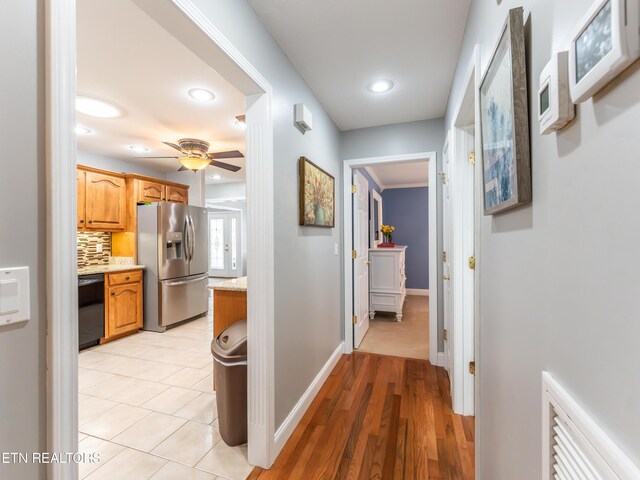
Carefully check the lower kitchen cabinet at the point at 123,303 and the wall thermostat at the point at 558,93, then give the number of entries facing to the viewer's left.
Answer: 1

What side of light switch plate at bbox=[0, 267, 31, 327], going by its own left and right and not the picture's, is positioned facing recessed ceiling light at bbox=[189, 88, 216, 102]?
left

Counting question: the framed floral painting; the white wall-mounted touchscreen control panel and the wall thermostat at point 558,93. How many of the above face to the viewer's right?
1

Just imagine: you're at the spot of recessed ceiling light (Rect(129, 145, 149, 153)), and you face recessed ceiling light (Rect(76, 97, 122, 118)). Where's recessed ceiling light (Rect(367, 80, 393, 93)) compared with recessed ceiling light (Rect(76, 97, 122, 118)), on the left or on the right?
left

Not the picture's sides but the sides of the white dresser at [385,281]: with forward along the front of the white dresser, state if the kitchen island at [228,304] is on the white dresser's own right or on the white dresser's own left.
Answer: on the white dresser's own right

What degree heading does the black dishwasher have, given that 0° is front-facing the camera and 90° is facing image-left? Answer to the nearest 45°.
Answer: approximately 315°

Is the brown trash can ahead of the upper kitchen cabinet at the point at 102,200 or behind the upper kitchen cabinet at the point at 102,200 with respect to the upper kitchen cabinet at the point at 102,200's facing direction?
ahead

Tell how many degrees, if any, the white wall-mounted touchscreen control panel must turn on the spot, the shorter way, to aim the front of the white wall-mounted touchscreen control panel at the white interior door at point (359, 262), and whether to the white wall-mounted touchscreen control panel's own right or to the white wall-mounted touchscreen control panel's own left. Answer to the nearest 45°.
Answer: approximately 90° to the white wall-mounted touchscreen control panel's own right

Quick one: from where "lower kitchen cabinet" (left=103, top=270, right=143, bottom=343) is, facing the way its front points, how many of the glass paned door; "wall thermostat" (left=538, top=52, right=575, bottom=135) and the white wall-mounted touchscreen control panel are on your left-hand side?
1
